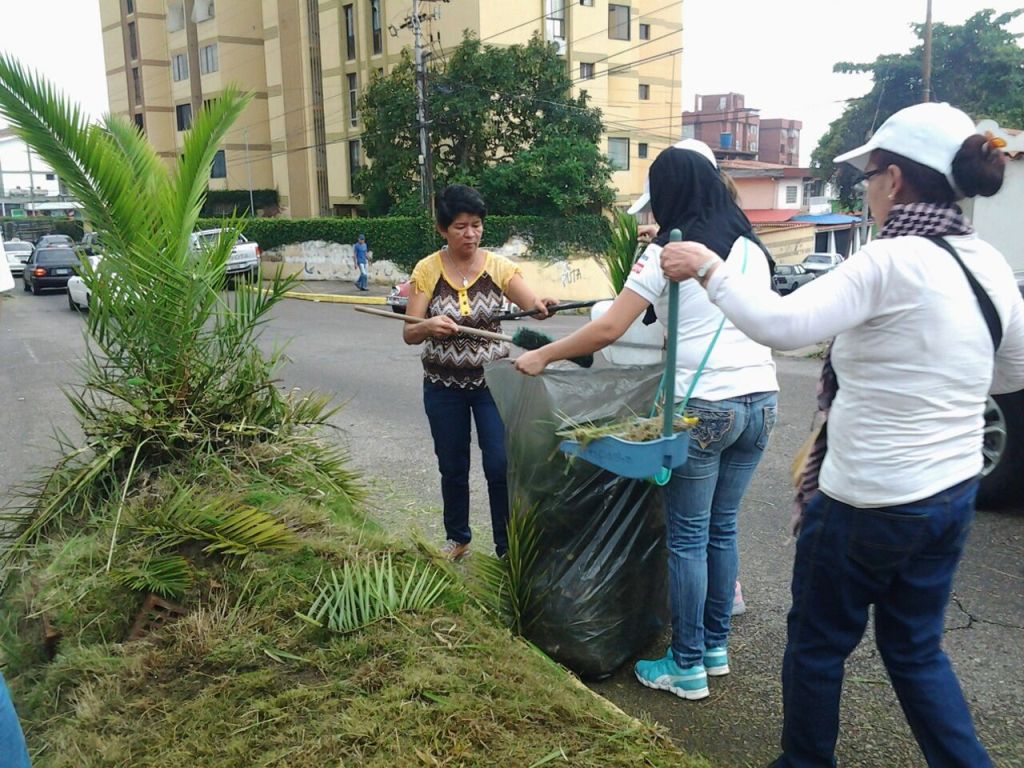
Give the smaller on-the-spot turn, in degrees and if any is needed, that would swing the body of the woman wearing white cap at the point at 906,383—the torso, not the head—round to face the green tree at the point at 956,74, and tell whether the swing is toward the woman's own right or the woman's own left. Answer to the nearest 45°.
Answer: approximately 45° to the woman's own right

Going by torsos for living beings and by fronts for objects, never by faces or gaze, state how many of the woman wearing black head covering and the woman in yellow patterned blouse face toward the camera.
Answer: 1

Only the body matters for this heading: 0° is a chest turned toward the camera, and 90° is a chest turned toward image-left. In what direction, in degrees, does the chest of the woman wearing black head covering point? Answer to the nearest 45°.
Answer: approximately 135°

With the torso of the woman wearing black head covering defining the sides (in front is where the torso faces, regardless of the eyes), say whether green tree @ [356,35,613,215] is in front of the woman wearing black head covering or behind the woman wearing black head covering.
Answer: in front

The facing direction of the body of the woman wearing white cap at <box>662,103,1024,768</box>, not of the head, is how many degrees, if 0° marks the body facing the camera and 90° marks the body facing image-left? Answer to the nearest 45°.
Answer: approximately 135°

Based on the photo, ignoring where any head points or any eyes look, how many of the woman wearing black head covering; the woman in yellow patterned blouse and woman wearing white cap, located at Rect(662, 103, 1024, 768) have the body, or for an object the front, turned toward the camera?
1

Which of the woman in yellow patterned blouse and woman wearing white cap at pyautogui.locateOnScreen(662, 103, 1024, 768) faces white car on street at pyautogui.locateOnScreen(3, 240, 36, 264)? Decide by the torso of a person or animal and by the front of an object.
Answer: the woman wearing white cap

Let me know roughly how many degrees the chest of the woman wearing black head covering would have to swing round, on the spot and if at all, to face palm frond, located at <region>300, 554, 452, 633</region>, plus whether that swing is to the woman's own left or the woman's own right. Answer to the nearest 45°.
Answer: approximately 45° to the woman's own left

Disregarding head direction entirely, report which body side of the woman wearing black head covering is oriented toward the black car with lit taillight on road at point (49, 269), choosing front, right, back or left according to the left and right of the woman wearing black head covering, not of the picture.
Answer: front

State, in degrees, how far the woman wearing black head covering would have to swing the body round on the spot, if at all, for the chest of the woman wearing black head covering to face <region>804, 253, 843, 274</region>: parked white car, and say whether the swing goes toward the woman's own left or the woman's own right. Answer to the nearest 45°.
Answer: approximately 45° to the woman's own right

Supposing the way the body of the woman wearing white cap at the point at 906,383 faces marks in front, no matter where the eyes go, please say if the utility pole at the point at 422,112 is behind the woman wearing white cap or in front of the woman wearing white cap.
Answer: in front

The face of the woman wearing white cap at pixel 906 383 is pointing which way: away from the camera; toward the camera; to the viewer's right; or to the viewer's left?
to the viewer's left

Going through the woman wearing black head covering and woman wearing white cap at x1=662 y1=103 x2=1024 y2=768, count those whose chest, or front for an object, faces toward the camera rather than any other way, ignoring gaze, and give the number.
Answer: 0

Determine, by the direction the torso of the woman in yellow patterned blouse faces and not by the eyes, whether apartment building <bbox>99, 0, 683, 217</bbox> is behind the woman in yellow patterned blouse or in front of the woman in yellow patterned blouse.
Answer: behind

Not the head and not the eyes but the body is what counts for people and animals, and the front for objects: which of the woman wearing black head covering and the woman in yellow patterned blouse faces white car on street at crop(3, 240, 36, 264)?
the woman wearing black head covering

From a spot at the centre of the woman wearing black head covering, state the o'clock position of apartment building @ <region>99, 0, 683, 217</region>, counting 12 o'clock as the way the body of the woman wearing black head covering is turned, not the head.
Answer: The apartment building is roughly at 1 o'clock from the woman wearing black head covering.
